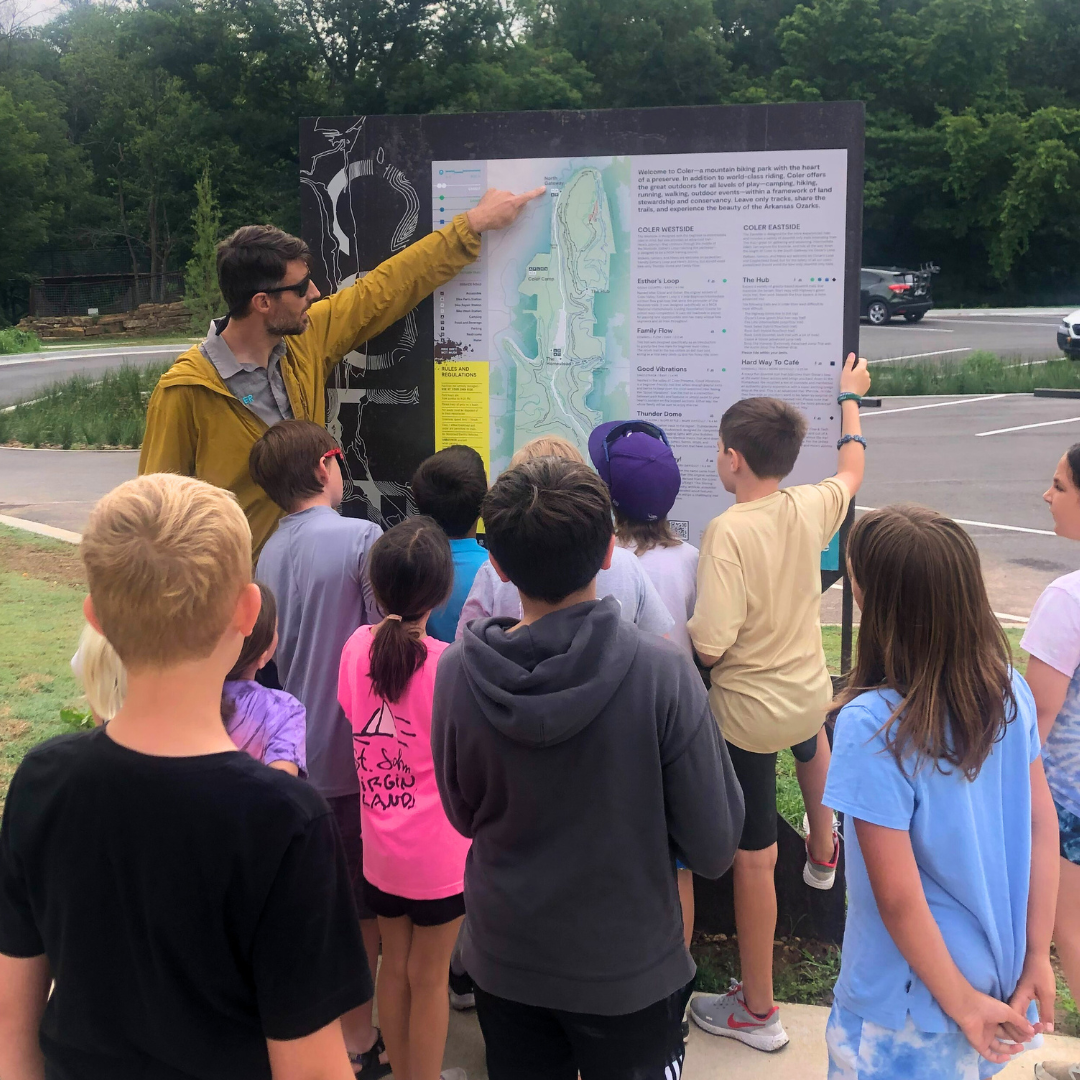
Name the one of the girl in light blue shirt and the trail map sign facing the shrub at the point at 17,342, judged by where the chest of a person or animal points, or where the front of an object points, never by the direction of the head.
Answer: the girl in light blue shirt

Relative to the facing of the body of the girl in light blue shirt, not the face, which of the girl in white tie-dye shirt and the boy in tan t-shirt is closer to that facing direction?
the boy in tan t-shirt

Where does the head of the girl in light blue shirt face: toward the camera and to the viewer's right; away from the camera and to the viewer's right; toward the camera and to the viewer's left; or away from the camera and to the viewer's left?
away from the camera and to the viewer's left

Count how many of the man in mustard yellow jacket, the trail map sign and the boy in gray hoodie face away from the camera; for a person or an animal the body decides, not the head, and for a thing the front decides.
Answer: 1

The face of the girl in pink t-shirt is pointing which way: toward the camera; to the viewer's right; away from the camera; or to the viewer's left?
away from the camera

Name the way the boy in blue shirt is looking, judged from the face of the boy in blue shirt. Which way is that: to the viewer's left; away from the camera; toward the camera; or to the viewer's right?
away from the camera

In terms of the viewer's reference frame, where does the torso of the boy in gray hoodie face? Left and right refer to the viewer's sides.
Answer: facing away from the viewer

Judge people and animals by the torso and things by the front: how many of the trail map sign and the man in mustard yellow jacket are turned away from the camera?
0

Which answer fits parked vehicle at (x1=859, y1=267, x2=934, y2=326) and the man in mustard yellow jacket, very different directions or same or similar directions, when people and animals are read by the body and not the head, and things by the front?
very different directions

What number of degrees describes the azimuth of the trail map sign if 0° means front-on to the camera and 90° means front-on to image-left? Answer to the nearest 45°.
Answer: approximately 0°

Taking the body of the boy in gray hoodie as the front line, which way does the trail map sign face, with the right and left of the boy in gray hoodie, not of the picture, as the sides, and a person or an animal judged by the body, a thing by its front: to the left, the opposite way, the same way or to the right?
the opposite way
